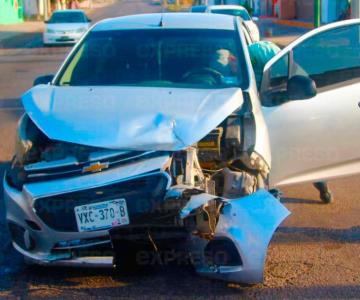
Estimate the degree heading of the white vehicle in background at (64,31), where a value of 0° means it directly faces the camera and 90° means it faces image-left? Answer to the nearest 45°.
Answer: approximately 0°

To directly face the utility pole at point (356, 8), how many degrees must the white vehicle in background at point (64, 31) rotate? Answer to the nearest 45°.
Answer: approximately 45° to its left

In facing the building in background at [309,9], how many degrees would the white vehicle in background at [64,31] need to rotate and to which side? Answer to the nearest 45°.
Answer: approximately 135° to its left

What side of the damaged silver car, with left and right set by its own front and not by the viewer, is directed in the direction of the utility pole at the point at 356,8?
back

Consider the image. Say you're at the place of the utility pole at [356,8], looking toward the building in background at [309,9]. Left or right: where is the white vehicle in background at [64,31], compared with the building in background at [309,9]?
left

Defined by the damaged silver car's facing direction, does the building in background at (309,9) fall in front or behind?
behind

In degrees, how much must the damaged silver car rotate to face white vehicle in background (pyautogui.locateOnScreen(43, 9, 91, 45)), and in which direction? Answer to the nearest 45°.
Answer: approximately 180°

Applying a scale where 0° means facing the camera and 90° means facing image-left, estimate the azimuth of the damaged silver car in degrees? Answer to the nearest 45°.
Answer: approximately 0°

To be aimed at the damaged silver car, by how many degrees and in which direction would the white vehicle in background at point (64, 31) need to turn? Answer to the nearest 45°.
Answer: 0° — it already faces it

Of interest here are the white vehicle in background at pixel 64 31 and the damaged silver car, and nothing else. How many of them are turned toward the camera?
2
